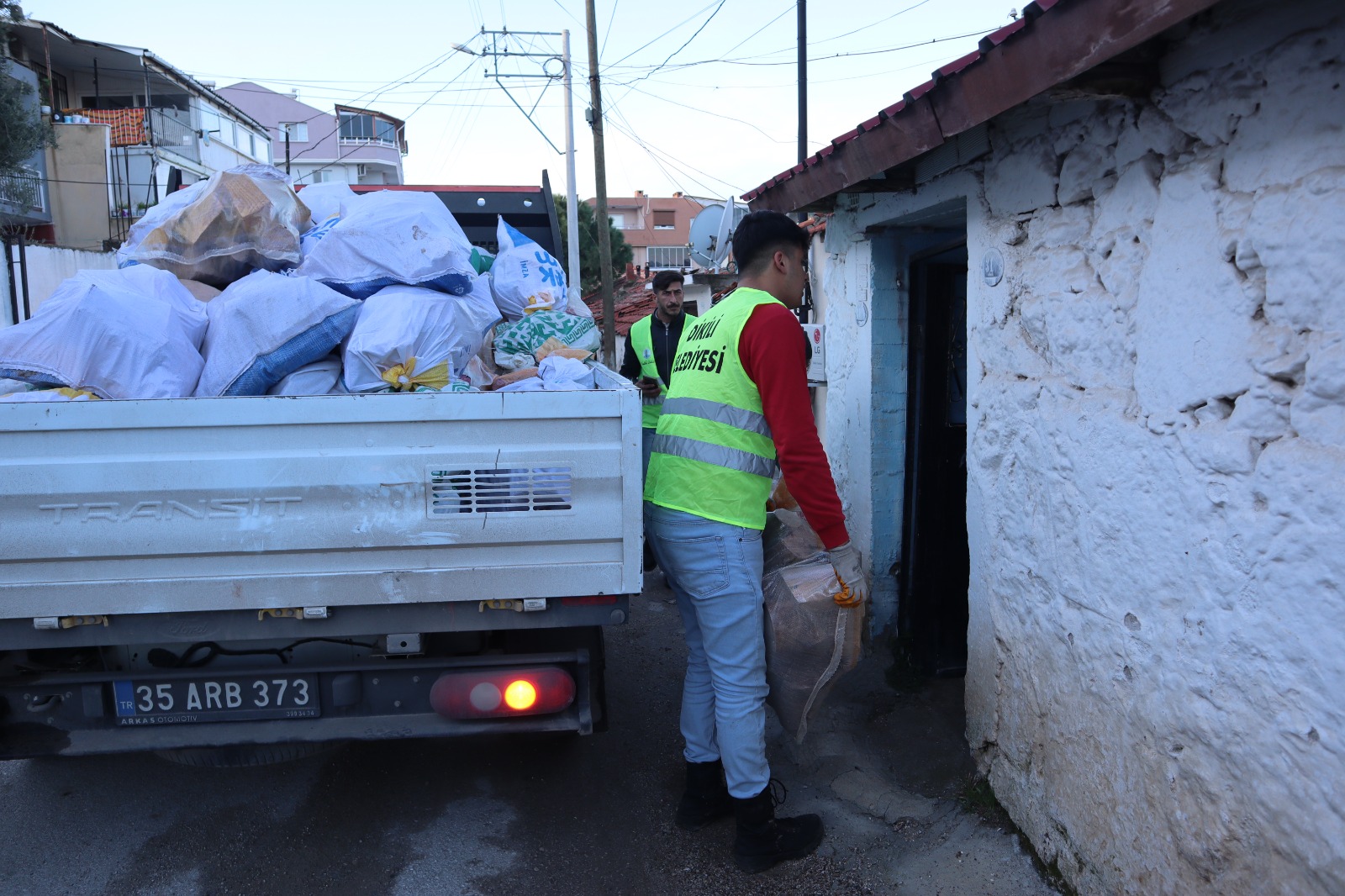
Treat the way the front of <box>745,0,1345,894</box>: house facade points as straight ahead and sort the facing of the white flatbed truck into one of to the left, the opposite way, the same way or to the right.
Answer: to the right

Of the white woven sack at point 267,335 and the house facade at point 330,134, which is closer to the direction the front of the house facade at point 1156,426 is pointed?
the white woven sack

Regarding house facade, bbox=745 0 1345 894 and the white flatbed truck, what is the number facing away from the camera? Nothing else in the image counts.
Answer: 1

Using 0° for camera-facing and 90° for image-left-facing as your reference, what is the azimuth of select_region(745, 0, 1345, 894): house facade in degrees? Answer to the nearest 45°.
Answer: approximately 45°

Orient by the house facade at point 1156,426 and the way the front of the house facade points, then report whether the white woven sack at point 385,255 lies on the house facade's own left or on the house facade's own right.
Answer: on the house facade's own right

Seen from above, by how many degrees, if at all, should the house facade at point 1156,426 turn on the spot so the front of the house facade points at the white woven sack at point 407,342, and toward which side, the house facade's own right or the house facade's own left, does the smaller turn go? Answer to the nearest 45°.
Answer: approximately 45° to the house facade's own right

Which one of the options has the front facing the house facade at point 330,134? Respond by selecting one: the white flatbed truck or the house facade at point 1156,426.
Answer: the white flatbed truck

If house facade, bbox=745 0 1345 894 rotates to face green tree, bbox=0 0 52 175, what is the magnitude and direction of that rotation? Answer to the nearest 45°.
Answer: approximately 90° to its right

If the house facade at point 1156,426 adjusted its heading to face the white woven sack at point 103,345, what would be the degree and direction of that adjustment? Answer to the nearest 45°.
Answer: approximately 45° to its right

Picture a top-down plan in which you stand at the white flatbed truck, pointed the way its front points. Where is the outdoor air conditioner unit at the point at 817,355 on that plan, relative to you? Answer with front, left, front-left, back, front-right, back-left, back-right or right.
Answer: front-right

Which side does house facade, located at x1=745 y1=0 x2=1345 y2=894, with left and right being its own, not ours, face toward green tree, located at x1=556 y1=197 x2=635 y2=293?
right

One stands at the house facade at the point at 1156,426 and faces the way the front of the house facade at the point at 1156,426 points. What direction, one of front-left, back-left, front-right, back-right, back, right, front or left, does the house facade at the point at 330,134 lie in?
right

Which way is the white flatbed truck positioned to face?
away from the camera

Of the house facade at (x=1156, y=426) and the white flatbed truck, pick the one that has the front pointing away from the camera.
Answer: the white flatbed truck

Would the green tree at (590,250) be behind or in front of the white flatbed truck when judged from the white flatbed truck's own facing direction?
in front

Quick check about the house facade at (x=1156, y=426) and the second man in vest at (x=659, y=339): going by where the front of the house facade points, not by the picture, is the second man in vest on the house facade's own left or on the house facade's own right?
on the house facade's own right
